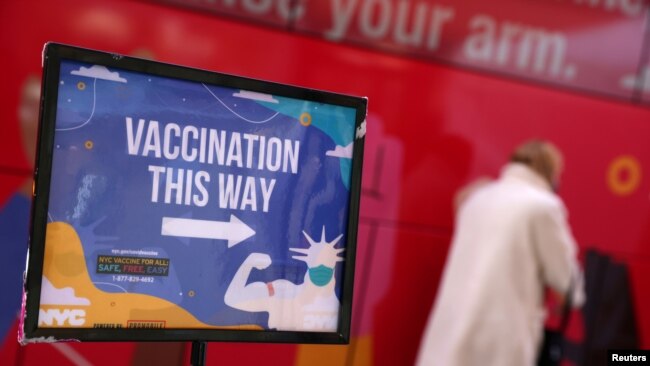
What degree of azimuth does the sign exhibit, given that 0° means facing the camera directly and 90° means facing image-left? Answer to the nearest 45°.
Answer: approximately 315°

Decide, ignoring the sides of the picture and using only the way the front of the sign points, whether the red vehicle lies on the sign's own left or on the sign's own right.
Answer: on the sign's own left
